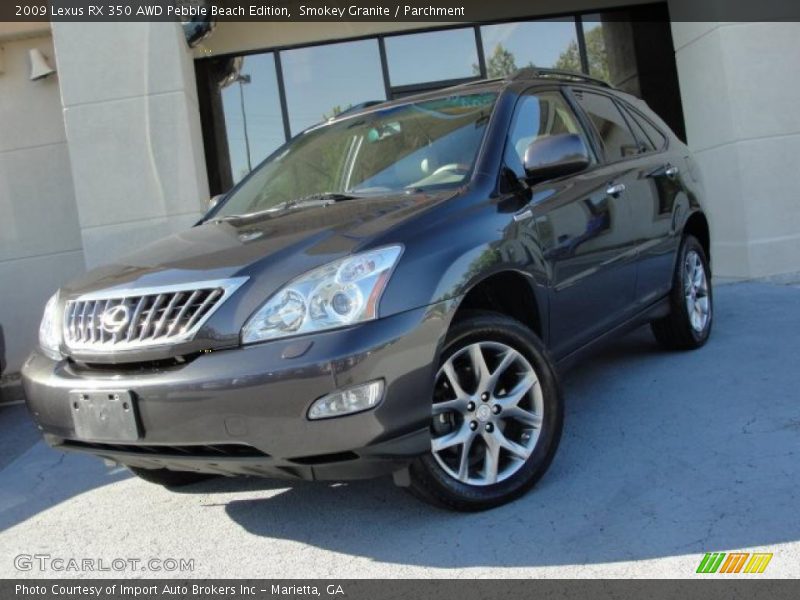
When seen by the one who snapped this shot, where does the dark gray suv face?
facing the viewer and to the left of the viewer
